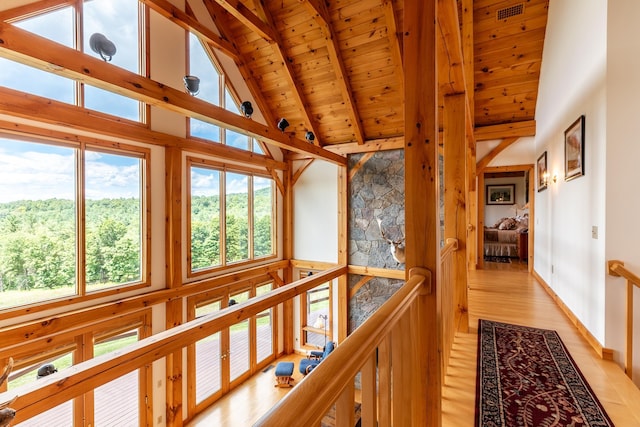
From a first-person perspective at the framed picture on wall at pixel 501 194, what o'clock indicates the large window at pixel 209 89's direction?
The large window is roughly at 1 o'clock from the framed picture on wall.

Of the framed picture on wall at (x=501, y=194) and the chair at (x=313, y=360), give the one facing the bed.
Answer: the framed picture on wall

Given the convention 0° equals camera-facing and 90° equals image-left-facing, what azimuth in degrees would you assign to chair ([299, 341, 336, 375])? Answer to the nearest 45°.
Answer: approximately 45°

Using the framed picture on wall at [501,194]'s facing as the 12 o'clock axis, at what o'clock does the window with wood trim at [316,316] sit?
The window with wood trim is roughly at 1 o'clock from the framed picture on wall.

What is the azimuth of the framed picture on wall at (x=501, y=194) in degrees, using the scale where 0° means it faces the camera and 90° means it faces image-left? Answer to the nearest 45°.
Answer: approximately 0°

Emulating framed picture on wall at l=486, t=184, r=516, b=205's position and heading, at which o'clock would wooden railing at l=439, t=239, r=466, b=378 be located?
The wooden railing is roughly at 12 o'clock from the framed picture on wall.

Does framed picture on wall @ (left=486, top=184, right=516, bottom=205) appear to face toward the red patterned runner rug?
yes
